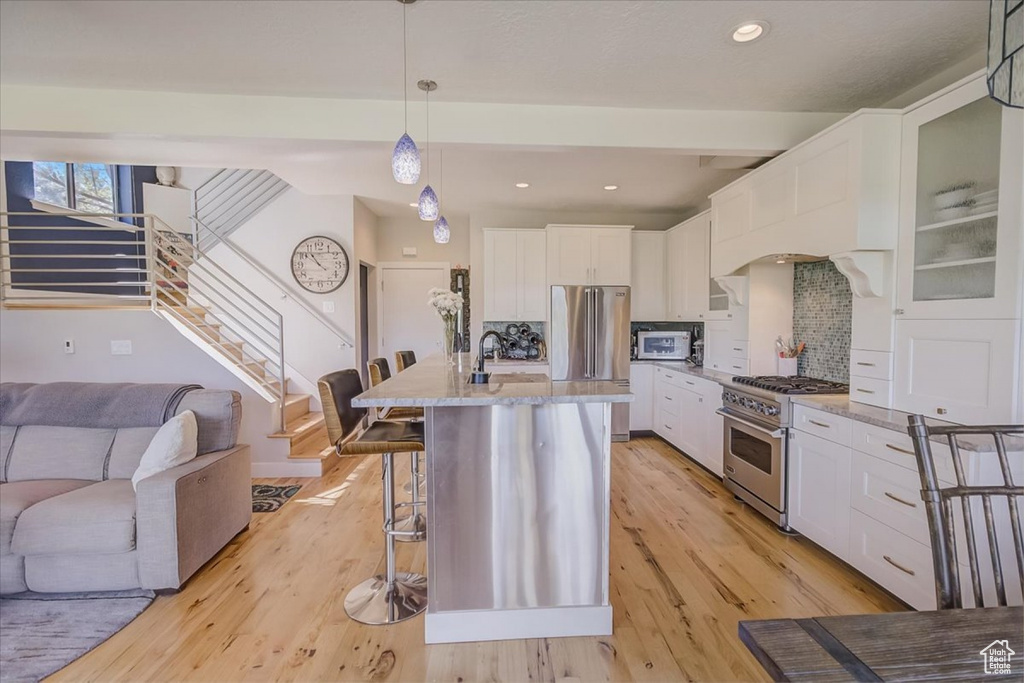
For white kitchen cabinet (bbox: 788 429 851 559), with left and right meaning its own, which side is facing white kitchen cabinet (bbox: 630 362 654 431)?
right

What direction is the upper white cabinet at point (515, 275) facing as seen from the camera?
toward the camera

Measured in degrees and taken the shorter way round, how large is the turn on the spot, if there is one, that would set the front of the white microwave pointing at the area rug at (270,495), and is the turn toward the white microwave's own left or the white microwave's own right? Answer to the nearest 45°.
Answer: approximately 45° to the white microwave's own right

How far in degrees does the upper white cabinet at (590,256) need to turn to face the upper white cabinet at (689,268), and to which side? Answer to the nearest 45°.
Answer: approximately 90° to its left

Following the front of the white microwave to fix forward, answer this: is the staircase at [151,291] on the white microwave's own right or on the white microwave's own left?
on the white microwave's own right

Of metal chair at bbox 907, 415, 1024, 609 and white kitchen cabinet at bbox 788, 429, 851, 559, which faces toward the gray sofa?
the white kitchen cabinet

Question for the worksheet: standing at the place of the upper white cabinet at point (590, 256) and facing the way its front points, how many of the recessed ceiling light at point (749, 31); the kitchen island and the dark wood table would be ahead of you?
3

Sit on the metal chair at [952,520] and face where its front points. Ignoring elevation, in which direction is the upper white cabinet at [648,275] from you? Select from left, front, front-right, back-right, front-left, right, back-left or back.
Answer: back

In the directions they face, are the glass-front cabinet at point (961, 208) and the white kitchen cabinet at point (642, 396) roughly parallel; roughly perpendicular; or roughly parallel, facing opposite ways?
roughly perpendicular

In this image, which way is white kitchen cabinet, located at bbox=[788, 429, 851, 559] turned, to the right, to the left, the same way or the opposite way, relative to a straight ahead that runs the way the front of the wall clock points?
to the right

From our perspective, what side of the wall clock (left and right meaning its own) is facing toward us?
front

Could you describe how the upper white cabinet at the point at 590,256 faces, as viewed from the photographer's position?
facing the viewer
